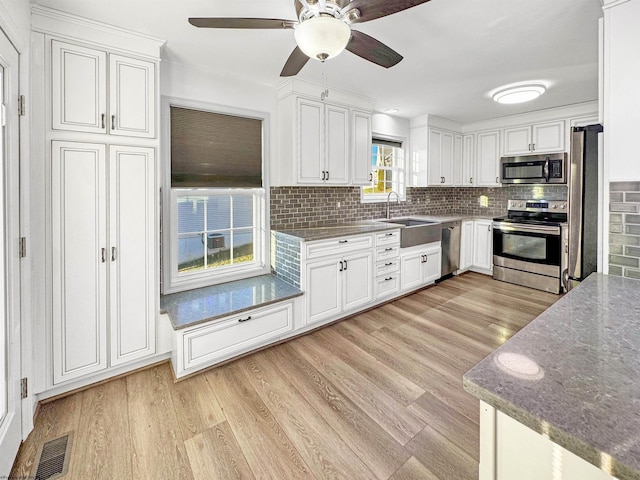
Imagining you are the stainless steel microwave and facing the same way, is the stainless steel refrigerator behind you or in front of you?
in front

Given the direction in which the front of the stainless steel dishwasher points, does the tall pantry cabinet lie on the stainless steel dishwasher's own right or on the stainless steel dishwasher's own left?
on the stainless steel dishwasher's own right

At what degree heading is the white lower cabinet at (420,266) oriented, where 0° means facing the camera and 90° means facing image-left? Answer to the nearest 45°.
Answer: approximately 315°

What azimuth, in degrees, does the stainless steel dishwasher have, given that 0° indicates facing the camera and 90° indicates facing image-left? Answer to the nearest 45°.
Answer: approximately 315°

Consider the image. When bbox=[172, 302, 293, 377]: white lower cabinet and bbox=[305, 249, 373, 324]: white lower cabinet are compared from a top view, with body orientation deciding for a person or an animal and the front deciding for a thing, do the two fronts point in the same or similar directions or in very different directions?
same or similar directions

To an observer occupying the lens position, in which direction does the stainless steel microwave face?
facing the viewer

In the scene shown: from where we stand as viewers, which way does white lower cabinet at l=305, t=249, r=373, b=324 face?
facing the viewer and to the right of the viewer

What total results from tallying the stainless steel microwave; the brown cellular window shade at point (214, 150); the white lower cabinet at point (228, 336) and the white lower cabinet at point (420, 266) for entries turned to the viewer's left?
0

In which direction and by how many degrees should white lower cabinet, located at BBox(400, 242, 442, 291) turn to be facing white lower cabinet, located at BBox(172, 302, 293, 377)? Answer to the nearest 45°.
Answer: approximately 90° to its right

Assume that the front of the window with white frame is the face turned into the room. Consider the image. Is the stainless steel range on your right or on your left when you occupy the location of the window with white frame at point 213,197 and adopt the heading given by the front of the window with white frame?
on your left

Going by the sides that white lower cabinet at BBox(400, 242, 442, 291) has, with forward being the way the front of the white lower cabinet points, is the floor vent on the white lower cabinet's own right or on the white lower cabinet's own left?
on the white lower cabinet's own right

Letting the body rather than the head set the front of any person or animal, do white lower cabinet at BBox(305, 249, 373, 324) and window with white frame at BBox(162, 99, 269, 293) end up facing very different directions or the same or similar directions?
same or similar directions
